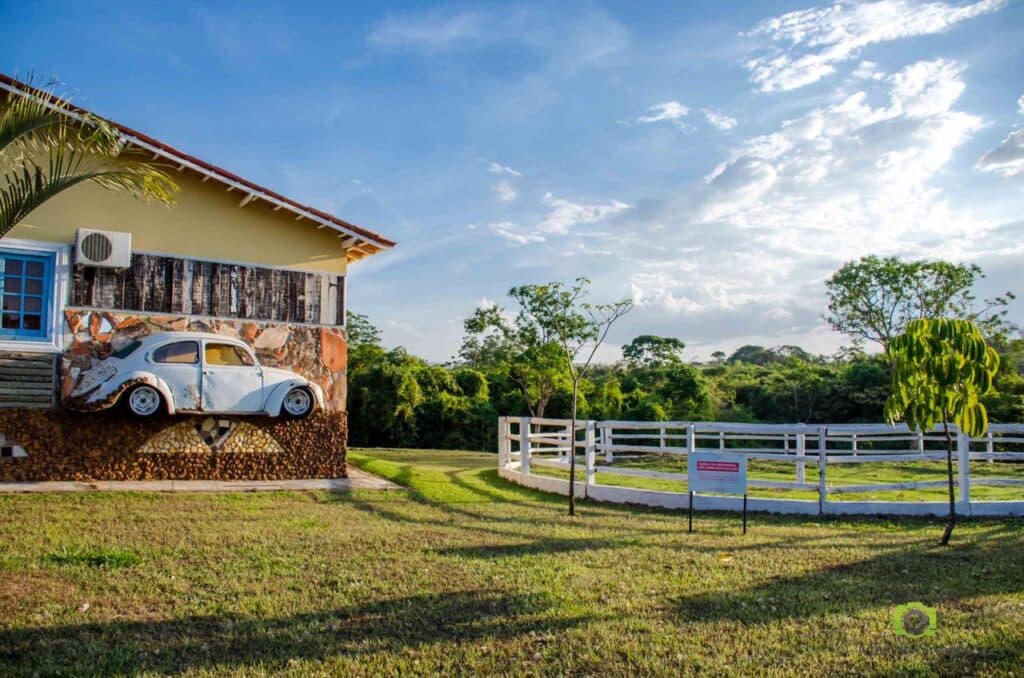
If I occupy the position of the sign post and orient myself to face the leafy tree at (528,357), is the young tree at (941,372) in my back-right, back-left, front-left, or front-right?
back-right

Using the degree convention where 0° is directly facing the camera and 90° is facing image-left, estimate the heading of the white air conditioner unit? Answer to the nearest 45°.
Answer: approximately 0°

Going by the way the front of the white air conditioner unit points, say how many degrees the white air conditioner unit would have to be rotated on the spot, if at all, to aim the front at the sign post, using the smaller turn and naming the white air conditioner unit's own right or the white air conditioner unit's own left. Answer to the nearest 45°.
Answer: approximately 45° to the white air conditioner unit's own left

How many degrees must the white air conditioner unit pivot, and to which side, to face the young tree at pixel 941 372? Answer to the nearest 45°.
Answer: approximately 45° to its left
